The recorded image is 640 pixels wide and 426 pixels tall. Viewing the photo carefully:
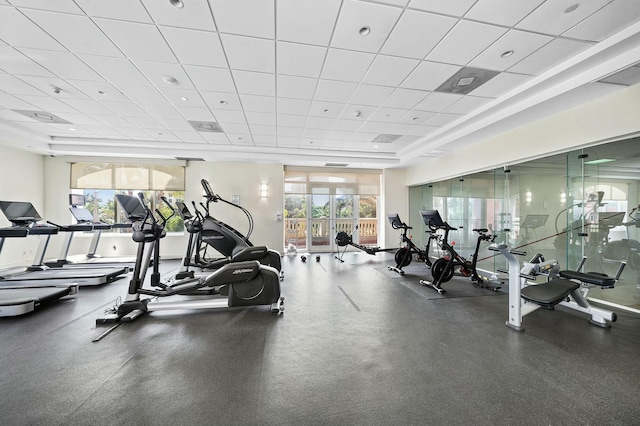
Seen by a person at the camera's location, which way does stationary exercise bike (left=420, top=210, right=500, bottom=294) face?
facing the viewer and to the left of the viewer

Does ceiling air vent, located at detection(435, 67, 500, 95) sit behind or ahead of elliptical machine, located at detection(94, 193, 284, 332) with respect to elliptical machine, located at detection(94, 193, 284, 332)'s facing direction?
behind

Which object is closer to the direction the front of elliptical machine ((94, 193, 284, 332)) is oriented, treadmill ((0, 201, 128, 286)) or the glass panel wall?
the treadmill

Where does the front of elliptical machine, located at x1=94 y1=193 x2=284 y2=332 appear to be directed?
to the viewer's left

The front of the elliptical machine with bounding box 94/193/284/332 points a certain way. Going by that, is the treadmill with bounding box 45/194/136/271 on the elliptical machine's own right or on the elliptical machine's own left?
on the elliptical machine's own right

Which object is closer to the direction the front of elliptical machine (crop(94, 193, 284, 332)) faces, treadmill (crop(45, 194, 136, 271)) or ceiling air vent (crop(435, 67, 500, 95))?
the treadmill

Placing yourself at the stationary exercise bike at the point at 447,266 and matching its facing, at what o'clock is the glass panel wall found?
The glass panel wall is roughly at 7 o'clock from the stationary exercise bike.

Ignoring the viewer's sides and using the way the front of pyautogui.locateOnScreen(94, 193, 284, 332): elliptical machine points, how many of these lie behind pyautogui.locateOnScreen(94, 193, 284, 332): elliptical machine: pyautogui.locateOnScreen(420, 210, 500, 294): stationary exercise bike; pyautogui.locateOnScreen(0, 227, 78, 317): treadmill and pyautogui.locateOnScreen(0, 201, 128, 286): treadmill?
1

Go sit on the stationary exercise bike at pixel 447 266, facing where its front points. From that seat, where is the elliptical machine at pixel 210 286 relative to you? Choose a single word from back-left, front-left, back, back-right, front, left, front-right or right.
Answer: front

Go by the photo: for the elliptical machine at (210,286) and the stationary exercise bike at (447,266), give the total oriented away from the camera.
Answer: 0

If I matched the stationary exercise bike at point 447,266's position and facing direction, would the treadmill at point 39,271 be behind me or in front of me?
in front

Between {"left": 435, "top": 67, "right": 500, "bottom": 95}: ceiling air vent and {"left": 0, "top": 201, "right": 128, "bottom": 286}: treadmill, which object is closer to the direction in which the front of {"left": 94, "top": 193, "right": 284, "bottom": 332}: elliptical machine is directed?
the treadmill
